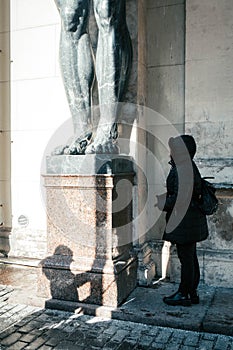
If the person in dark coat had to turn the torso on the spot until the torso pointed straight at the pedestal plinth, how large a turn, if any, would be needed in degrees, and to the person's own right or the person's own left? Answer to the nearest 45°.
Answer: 0° — they already face it

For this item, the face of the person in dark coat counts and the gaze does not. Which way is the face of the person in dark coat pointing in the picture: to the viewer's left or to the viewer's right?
to the viewer's left

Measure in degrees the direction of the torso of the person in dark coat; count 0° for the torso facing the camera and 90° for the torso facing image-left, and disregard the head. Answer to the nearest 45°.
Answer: approximately 90°

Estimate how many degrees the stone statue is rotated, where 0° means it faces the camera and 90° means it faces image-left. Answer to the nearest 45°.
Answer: approximately 45°

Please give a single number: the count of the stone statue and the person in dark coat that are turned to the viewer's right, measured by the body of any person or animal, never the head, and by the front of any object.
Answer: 0
